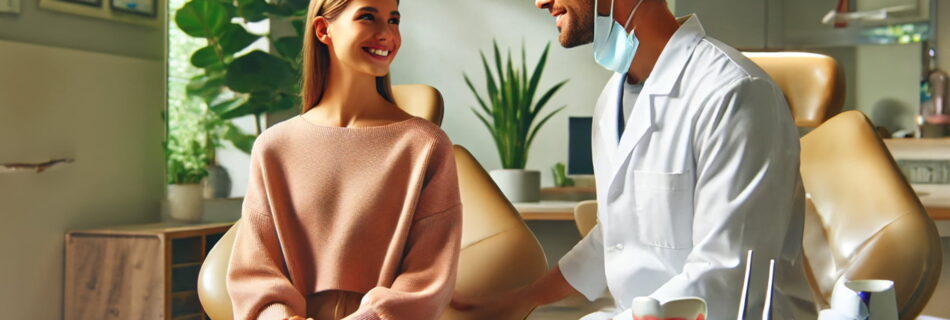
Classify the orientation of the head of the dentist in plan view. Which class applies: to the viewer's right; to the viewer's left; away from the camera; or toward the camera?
to the viewer's left

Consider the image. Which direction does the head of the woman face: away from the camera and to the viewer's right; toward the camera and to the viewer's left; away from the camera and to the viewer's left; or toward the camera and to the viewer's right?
toward the camera and to the viewer's right

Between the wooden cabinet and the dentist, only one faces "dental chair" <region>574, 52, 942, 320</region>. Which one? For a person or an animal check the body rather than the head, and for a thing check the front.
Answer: the wooden cabinet

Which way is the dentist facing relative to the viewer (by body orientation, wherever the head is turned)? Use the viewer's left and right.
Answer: facing the viewer and to the left of the viewer

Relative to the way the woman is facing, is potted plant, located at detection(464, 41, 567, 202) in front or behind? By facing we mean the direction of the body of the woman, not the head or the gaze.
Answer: behind

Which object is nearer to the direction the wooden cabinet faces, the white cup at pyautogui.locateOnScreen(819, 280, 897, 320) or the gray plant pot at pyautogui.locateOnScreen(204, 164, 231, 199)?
the white cup

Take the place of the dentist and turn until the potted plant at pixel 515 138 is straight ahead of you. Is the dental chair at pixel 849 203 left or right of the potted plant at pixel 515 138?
right
